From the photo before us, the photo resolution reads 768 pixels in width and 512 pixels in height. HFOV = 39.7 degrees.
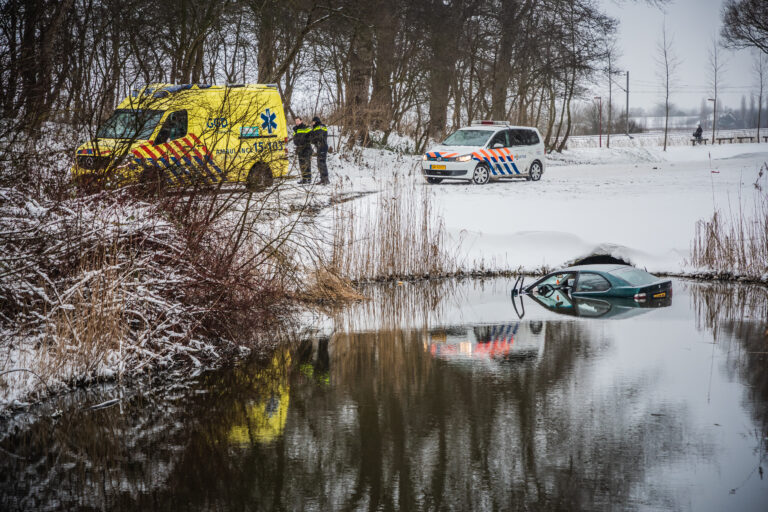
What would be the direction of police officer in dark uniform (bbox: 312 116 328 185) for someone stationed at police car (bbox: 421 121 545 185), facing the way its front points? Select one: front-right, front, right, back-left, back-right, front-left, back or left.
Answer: front

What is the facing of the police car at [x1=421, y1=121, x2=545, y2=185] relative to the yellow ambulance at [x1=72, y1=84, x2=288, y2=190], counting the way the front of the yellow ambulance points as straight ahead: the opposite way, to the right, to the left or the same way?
the same way

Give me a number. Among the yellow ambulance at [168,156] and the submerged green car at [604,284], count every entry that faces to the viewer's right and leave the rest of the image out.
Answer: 0

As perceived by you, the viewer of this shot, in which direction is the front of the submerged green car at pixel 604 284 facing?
facing away from the viewer and to the left of the viewer

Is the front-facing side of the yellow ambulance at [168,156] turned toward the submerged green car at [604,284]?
no

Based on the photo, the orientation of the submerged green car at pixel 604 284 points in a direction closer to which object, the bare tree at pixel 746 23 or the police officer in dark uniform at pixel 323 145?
the police officer in dark uniform

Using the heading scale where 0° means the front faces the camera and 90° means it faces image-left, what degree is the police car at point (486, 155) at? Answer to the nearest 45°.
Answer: approximately 45°

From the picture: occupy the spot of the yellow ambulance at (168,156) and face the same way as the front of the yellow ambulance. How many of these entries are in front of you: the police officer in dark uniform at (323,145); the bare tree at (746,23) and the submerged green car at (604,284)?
0

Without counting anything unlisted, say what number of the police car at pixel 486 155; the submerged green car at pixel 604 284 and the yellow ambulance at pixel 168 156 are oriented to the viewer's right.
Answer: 0

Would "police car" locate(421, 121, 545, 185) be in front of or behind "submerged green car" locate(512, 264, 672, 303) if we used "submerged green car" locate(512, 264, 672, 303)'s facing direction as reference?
in front

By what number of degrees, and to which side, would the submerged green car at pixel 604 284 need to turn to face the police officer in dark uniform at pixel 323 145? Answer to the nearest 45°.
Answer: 0° — it already faces them

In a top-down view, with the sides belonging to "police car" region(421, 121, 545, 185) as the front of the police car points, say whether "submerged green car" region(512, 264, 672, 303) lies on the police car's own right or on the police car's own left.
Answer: on the police car's own left

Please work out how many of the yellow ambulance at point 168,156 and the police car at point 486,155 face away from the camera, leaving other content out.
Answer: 0

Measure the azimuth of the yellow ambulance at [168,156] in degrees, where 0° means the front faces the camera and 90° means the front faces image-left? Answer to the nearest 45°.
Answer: approximately 45°

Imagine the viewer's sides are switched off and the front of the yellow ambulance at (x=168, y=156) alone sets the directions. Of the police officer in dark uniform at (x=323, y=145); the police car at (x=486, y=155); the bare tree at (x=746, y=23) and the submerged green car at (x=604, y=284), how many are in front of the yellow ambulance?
0
